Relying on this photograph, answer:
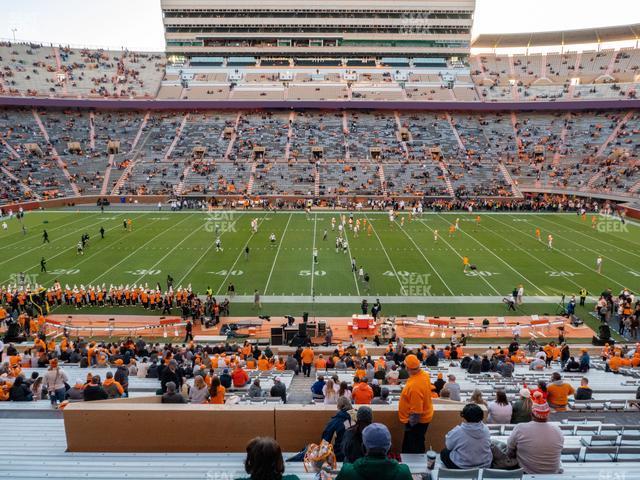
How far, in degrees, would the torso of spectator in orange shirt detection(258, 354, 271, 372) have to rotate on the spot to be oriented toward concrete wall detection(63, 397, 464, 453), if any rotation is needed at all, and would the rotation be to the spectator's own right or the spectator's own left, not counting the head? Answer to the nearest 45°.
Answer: approximately 180°

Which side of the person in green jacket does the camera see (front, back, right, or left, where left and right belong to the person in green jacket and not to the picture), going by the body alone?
back

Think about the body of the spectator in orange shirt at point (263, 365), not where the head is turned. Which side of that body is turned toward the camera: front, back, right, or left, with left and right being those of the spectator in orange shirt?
back

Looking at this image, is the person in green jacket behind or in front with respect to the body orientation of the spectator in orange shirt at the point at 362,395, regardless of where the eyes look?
behind

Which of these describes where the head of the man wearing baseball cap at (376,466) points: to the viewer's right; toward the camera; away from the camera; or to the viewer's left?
away from the camera

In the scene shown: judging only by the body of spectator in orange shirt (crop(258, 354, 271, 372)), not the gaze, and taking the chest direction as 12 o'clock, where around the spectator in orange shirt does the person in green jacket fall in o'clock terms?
The person in green jacket is roughly at 6 o'clock from the spectator in orange shirt.

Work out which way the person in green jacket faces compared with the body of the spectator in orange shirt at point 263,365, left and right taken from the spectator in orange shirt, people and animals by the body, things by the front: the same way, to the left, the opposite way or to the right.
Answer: the same way

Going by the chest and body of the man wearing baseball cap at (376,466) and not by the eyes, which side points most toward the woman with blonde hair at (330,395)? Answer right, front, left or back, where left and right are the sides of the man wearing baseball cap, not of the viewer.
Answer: front

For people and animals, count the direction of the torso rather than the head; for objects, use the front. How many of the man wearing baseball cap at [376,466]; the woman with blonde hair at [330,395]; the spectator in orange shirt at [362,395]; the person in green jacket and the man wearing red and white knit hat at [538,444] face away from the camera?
5

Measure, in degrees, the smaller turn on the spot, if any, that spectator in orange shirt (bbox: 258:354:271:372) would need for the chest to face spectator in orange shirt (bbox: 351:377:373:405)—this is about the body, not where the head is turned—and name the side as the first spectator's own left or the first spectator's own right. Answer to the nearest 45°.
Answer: approximately 180°

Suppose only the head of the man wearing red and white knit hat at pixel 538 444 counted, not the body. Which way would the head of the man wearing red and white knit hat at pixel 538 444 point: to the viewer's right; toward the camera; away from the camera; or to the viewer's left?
away from the camera

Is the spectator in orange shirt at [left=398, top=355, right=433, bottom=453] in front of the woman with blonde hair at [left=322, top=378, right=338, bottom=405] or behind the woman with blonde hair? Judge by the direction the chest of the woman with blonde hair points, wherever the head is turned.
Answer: behind

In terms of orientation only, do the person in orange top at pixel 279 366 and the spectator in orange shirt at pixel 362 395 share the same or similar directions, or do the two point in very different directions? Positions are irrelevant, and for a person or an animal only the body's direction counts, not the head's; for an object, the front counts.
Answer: same or similar directions

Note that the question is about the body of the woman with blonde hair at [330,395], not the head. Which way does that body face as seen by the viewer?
away from the camera

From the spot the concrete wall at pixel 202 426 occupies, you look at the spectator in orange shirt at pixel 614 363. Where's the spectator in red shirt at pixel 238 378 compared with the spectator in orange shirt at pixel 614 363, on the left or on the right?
left

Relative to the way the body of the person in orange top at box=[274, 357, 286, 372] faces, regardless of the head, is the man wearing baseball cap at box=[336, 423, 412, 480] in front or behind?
behind

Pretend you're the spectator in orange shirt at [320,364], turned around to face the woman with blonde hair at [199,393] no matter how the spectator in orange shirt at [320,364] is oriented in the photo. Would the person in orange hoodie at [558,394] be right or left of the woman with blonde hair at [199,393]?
left

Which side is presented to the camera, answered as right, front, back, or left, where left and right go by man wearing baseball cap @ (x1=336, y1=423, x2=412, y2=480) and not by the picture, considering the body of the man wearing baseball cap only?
back

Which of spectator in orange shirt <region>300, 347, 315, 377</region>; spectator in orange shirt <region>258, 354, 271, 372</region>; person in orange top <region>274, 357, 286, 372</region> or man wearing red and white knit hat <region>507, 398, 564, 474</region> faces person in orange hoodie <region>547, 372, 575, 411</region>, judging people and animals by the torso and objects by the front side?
the man wearing red and white knit hat

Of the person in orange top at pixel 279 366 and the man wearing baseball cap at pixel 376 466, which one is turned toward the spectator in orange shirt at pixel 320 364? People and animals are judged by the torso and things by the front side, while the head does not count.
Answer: the man wearing baseball cap
